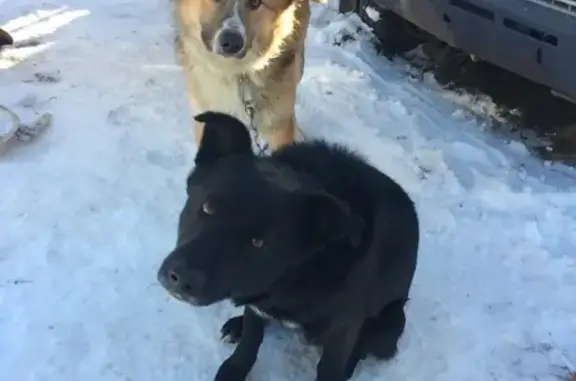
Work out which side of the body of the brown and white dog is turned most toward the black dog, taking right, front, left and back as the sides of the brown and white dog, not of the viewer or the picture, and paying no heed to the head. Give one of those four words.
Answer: front

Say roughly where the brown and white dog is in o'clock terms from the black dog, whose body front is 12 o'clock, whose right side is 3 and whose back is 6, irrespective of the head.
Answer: The brown and white dog is roughly at 4 o'clock from the black dog.

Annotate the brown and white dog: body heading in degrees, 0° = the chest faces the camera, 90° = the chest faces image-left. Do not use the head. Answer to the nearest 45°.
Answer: approximately 0°

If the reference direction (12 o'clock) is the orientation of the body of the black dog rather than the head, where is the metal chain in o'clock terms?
The metal chain is roughly at 4 o'clock from the black dog.

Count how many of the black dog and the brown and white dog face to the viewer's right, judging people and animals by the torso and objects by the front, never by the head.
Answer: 0
